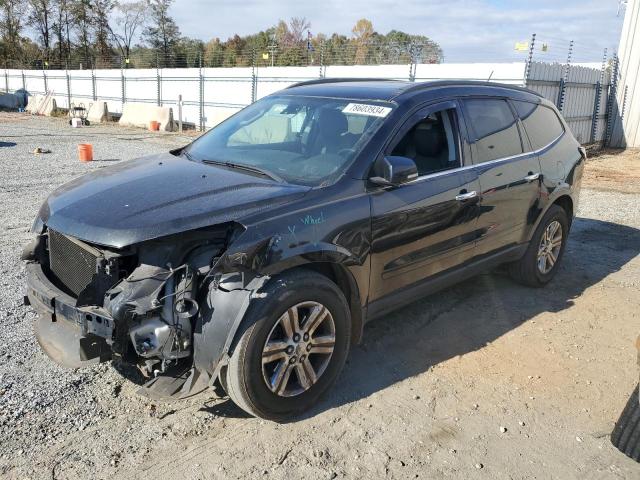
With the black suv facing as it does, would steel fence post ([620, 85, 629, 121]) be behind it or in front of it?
behind

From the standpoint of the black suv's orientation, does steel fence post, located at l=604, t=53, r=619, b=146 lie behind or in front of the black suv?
behind

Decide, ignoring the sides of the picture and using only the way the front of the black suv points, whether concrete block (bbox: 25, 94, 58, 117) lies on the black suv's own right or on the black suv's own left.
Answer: on the black suv's own right

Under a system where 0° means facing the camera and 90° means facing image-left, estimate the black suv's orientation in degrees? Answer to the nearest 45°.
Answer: approximately 45°

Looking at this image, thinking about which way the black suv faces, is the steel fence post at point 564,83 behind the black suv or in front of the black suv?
behind

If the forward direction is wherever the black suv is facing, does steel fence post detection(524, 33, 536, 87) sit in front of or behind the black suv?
behind

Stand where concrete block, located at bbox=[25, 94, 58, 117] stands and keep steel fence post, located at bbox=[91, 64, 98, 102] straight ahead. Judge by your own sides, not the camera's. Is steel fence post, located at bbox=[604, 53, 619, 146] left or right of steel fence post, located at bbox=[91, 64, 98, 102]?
right

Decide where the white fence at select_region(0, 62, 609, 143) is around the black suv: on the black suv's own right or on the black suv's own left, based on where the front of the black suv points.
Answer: on the black suv's own right
